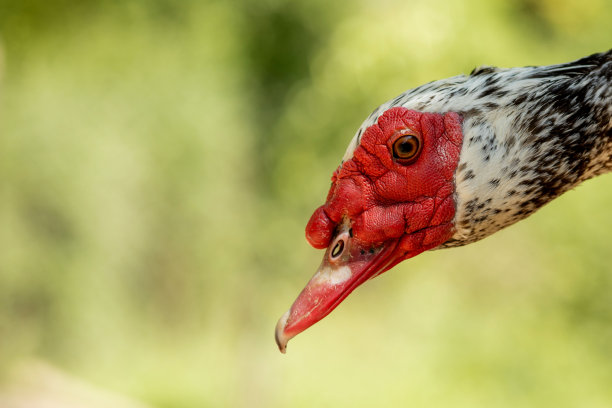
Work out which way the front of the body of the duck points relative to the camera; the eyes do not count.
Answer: to the viewer's left
